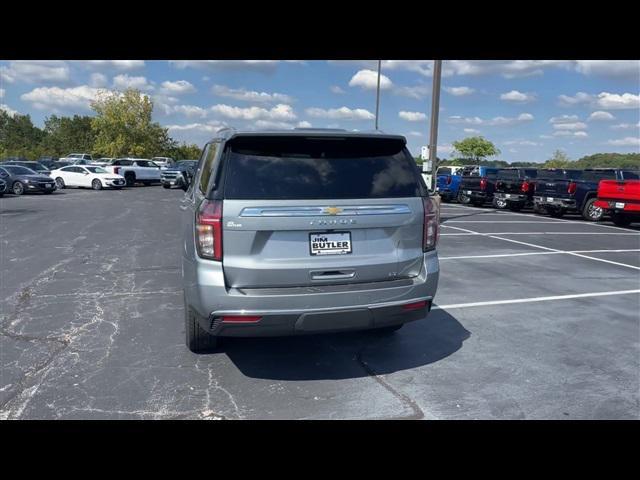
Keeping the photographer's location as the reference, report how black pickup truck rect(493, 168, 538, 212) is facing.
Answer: facing away from the viewer and to the right of the viewer

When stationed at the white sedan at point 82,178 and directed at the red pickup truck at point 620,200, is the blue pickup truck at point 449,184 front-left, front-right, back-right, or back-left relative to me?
front-left

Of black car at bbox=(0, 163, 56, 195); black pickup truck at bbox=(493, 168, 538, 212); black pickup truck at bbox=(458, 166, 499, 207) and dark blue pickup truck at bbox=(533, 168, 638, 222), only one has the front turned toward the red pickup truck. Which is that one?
the black car

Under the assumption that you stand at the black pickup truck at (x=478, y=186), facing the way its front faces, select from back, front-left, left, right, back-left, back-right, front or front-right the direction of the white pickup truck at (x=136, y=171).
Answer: back-left

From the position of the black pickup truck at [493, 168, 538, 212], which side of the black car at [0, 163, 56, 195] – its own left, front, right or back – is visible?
front

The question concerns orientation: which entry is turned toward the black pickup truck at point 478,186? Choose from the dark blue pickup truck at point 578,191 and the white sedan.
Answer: the white sedan

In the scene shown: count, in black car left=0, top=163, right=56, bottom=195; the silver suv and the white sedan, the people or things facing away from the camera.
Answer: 1

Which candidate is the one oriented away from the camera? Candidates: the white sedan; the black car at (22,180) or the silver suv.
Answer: the silver suv

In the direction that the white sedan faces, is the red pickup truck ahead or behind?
ahead

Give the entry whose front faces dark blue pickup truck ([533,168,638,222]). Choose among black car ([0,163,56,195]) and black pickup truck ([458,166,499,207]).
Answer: the black car

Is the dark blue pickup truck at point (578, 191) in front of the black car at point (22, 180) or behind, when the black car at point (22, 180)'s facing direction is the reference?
in front

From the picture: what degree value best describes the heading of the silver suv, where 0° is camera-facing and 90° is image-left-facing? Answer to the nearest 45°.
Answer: approximately 180°

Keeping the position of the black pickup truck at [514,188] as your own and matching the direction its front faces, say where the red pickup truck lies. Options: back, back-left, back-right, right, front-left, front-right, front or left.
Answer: right

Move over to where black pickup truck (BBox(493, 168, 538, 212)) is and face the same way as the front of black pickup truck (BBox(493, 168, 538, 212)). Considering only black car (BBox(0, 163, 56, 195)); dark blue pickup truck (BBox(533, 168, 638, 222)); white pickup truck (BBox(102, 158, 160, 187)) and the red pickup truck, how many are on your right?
2

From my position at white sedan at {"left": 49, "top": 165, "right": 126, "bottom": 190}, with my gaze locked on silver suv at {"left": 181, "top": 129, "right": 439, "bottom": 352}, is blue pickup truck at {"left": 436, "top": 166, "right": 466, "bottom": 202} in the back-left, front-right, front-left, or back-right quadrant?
front-left

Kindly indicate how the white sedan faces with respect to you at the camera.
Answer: facing the viewer and to the right of the viewer

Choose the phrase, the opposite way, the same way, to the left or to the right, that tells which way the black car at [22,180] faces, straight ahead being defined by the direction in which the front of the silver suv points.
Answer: to the right
